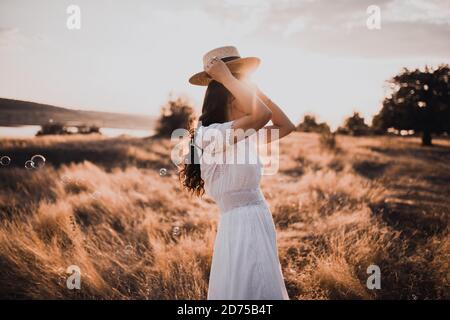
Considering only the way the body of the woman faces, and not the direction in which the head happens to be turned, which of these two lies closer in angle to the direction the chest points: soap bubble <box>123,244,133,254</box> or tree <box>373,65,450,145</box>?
the tree

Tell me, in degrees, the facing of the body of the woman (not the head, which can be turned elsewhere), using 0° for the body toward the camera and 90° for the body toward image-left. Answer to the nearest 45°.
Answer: approximately 270°

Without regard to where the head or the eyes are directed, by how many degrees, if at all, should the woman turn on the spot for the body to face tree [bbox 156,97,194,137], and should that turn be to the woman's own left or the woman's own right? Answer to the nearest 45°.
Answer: approximately 90° to the woman's own left

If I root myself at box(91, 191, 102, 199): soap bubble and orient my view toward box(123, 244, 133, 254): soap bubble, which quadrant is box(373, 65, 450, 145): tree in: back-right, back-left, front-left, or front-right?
back-left

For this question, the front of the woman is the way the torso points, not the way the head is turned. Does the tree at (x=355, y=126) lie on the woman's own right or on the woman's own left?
on the woman's own left

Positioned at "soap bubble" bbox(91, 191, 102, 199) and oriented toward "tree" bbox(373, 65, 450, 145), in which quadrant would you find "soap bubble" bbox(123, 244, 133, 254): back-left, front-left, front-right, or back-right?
back-right

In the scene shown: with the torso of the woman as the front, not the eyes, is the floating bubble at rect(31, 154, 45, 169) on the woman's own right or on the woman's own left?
on the woman's own left

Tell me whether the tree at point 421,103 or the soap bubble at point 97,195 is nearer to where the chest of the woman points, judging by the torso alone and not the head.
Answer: the tree
